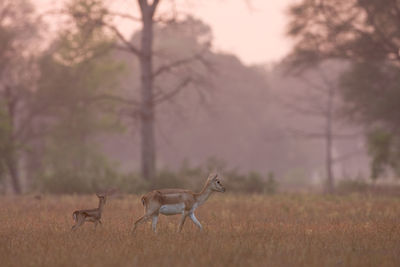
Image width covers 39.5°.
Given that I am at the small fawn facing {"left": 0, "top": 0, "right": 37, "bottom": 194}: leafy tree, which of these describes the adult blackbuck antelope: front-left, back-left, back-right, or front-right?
back-right

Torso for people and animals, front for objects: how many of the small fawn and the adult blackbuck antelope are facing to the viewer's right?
2

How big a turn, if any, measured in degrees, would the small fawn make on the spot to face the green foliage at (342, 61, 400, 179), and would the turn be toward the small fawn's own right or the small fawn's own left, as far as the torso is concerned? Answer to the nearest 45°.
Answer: approximately 45° to the small fawn's own left

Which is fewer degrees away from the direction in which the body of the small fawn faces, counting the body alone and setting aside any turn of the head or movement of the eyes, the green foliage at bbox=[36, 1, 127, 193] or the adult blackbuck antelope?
the adult blackbuck antelope

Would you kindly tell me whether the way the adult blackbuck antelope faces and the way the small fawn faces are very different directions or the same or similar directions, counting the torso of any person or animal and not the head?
same or similar directions

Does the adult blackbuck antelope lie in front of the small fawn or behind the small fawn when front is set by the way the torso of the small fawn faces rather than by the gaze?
in front

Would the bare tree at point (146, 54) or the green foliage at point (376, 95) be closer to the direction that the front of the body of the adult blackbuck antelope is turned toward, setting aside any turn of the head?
the green foliage

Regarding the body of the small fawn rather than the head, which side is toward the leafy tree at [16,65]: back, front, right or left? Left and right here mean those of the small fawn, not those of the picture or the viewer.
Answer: left

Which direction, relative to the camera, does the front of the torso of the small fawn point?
to the viewer's right

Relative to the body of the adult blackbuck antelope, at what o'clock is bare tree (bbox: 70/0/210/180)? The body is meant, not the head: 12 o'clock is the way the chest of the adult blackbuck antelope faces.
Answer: The bare tree is roughly at 9 o'clock from the adult blackbuck antelope.

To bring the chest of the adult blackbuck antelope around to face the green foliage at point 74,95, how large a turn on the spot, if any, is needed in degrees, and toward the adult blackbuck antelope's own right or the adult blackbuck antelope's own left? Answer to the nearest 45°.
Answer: approximately 90° to the adult blackbuck antelope's own left

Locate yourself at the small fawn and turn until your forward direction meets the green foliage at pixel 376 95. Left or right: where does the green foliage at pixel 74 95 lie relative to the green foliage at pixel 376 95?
left

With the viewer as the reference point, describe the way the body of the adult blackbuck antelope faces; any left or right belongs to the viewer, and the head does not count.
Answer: facing to the right of the viewer

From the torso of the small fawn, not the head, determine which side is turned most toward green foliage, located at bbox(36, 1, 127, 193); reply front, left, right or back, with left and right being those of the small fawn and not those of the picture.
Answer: left
